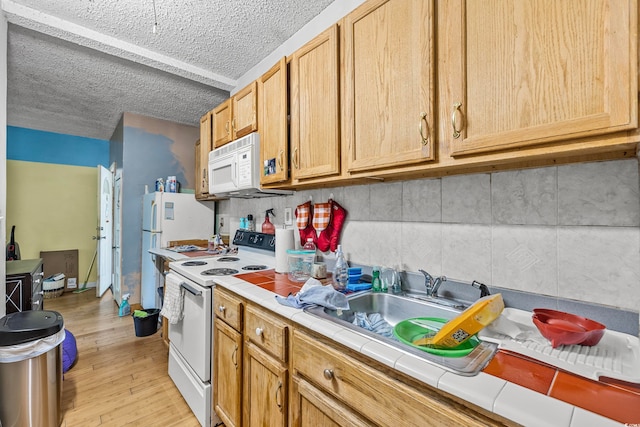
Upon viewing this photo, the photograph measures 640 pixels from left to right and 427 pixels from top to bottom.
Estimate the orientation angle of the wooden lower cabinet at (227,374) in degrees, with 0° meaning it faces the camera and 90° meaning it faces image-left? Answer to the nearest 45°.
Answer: approximately 45°
